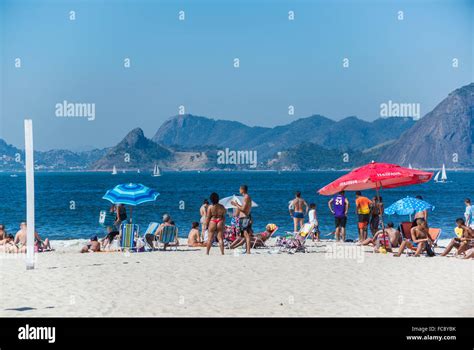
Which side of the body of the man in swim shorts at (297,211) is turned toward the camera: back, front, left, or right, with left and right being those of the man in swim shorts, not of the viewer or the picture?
back

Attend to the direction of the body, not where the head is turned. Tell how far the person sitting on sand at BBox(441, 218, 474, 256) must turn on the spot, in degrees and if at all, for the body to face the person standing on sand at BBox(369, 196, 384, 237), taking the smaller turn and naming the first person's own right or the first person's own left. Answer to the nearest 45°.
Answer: approximately 45° to the first person's own right

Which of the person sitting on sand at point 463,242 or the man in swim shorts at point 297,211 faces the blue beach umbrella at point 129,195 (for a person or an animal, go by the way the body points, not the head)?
the person sitting on sand

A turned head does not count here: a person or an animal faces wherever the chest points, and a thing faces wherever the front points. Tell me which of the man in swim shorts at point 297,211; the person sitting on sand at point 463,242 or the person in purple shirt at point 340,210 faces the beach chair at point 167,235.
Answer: the person sitting on sand

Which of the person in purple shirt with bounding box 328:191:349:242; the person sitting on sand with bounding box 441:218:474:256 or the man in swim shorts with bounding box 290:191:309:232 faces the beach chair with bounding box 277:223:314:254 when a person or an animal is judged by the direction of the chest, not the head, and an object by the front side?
the person sitting on sand

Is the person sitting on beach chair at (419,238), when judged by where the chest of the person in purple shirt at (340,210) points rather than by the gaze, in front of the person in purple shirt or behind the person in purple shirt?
behind

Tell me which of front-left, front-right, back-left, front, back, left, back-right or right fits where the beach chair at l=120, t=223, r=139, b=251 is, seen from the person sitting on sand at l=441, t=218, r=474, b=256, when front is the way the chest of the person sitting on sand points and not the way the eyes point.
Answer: front

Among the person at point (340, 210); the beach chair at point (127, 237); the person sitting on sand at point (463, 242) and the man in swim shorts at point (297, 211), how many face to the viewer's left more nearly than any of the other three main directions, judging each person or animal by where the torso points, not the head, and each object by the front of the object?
1

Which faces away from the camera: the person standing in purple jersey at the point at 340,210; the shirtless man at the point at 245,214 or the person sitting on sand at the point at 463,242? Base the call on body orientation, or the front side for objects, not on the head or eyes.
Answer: the person standing in purple jersey

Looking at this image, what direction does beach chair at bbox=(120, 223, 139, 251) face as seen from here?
away from the camera

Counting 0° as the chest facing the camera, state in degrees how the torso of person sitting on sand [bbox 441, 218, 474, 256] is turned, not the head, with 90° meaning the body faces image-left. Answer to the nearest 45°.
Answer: approximately 90°
